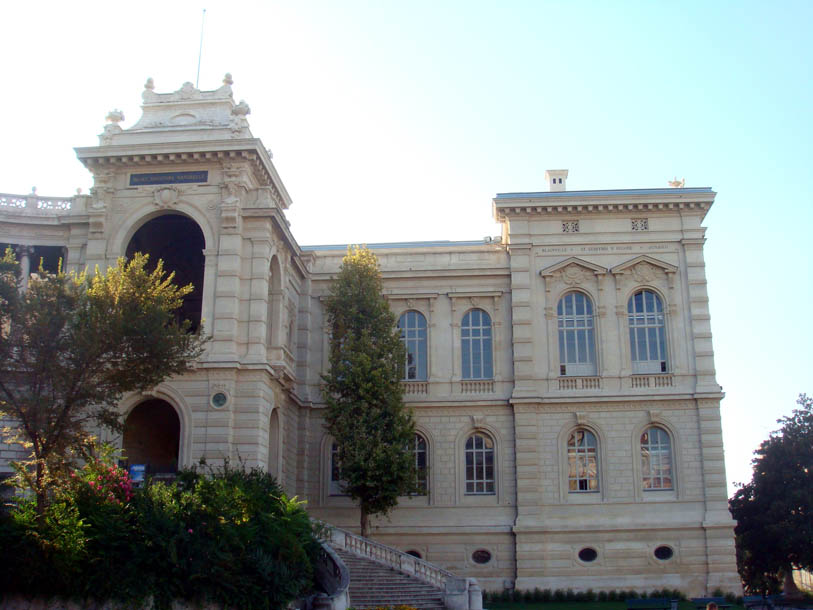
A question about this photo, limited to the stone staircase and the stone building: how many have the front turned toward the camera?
2

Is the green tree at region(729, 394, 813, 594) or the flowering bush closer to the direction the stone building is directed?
the flowering bush

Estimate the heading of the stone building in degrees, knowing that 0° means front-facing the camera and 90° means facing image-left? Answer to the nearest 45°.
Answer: approximately 0°

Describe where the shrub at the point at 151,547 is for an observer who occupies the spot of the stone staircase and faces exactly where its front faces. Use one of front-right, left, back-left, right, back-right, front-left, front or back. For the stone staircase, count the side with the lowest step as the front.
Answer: front-right

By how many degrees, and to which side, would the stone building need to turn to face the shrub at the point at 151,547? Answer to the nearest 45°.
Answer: approximately 45° to its right

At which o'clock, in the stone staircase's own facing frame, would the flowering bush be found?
The flowering bush is roughly at 2 o'clock from the stone staircase.

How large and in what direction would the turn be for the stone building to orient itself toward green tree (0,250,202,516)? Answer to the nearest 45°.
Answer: approximately 45° to its right

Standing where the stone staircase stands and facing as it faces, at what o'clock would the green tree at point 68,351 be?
The green tree is roughly at 2 o'clock from the stone staircase.

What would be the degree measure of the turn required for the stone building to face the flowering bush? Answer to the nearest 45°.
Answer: approximately 45° to its right

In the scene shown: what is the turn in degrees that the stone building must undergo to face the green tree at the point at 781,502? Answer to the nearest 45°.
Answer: approximately 90° to its left
